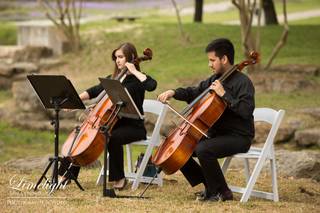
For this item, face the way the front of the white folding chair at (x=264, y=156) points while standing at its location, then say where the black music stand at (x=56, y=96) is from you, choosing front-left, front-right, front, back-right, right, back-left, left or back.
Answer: front-right

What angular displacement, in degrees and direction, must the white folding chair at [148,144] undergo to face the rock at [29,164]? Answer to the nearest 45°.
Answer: approximately 90° to its right

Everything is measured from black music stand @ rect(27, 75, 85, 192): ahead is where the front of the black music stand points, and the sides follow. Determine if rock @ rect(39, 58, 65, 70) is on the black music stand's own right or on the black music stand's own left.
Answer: on the black music stand's own left

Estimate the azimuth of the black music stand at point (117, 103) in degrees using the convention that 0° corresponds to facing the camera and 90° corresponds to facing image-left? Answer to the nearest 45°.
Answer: approximately 225°

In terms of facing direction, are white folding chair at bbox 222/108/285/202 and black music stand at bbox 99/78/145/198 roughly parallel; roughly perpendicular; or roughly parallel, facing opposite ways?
roughly parallel, facing opposite ways

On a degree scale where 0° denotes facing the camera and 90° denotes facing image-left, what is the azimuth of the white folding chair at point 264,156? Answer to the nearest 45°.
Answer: approximately 45°

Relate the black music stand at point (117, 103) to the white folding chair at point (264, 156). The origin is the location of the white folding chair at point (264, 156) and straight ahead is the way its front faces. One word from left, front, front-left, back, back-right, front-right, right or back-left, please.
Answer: front-right

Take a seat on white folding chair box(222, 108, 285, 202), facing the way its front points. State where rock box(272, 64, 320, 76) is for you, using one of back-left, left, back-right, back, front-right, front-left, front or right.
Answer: back-right

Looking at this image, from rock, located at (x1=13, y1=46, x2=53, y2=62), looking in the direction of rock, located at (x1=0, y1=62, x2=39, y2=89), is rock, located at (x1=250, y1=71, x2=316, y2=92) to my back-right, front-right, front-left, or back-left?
front-left

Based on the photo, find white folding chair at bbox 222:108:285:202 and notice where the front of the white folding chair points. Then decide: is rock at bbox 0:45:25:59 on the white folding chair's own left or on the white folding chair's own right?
on the white folding chair's own right

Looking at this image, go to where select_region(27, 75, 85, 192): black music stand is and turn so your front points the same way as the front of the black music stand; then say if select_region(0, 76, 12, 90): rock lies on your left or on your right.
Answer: on your left

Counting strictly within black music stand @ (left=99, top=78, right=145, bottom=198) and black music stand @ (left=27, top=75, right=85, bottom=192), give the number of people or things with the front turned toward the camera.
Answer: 0
